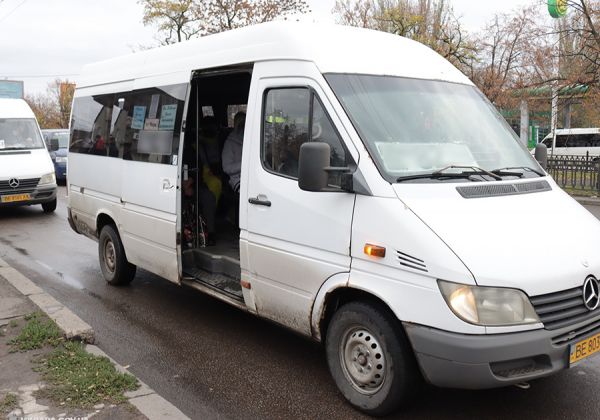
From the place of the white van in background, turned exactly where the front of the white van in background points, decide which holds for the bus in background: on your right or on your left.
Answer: on your left

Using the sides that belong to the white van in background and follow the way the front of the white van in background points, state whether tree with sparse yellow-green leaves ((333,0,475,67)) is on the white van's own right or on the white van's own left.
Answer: on the white van's own left

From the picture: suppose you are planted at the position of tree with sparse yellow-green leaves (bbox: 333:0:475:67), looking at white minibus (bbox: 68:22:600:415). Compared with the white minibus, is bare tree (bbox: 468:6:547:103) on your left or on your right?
left

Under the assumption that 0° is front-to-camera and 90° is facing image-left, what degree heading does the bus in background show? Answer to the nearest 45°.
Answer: approximately 90°

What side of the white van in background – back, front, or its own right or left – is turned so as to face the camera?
front

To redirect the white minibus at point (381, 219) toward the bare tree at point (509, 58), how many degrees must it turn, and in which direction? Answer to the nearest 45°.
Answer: approximately 135° to its left

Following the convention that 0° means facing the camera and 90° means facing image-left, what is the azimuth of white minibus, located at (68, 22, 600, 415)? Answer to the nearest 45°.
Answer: approximately 315°

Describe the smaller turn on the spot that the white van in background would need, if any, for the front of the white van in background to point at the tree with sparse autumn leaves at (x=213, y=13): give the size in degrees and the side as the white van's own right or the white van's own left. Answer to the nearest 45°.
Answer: approximately 135° to the white van's own left

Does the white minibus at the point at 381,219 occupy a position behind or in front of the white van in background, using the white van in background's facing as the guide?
in front

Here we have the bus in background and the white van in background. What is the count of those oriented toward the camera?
1

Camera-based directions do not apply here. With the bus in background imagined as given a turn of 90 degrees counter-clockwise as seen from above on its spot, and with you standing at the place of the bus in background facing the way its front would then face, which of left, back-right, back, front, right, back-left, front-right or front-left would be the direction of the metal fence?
front

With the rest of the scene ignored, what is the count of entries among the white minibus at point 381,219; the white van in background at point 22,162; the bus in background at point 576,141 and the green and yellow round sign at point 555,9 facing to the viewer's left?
1

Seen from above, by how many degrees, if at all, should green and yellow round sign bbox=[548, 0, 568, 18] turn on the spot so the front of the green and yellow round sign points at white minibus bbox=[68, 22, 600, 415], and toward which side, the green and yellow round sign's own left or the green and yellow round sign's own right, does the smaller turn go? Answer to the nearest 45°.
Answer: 0° — it already faces it
